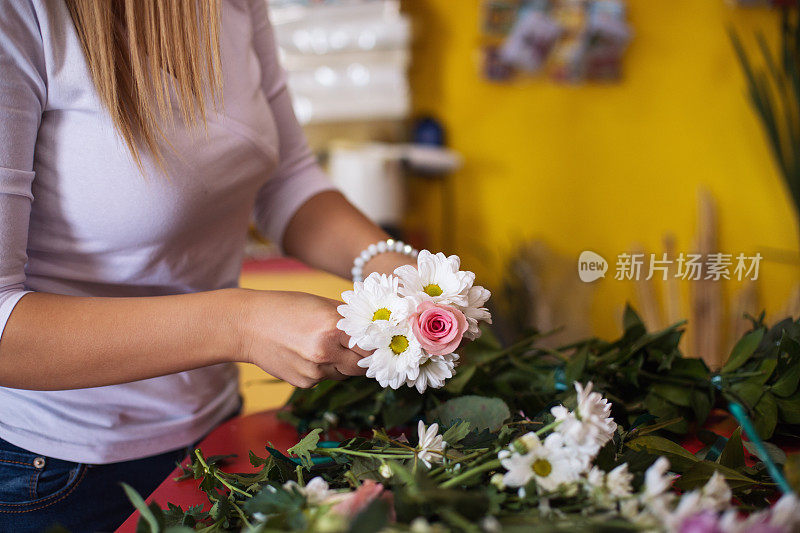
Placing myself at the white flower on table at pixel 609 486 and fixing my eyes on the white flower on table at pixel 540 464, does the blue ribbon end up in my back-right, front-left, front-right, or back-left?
back-right

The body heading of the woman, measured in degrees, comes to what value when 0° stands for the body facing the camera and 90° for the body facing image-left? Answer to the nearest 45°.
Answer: approximately 315°

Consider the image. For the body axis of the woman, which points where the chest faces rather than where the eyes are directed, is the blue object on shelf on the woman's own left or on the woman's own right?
on the woman's own left
